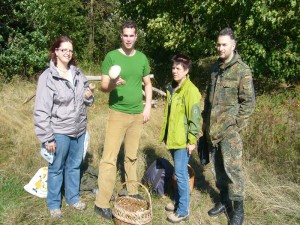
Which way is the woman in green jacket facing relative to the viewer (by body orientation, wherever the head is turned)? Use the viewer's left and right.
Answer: facing the viewer and to the left of the viewer

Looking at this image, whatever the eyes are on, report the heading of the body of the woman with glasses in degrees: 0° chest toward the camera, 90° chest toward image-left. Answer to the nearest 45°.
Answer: approximately 315°

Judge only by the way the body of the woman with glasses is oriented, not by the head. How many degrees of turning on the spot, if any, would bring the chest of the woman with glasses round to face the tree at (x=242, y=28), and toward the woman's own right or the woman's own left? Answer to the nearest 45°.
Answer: approximately 90° to the woman's own left

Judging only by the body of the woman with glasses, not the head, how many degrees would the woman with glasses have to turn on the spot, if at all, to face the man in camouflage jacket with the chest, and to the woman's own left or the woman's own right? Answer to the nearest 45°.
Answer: approximately 45° to the woman's own left

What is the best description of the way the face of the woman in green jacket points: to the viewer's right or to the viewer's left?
to the viewer's left

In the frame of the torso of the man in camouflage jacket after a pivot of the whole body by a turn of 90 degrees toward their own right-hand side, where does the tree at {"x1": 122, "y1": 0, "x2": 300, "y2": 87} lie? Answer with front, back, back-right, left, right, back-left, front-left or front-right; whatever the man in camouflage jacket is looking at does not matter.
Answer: front-right

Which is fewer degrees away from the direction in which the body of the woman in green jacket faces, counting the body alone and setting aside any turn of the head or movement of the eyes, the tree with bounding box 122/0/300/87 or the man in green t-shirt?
the man in green t-shirt

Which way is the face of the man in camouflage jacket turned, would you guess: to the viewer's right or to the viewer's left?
to the viewer's left

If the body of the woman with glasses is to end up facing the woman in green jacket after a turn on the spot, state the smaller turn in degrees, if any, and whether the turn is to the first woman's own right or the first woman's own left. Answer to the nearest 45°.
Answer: approximately 45° to the first woman's own left

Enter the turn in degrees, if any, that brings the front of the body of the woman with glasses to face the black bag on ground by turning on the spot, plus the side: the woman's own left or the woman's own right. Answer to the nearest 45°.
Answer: approximately 45° to the woman's own left

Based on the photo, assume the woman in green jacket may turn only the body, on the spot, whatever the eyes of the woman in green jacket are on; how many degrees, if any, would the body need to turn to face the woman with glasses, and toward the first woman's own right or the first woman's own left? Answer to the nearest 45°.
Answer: approximately 45° to the first woman's own right

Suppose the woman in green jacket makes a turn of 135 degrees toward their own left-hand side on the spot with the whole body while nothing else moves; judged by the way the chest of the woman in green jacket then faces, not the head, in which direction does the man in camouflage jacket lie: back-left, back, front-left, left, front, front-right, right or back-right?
front

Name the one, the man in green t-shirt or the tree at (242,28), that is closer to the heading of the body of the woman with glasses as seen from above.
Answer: the man in green t-shirt
